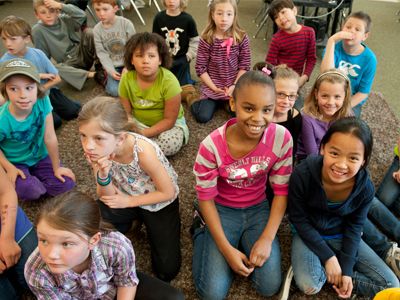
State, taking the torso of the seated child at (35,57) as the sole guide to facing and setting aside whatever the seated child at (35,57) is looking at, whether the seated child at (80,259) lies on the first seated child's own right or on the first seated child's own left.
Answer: on the first seated child's own left

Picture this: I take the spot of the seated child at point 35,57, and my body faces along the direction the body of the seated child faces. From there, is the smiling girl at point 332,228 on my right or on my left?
on my left

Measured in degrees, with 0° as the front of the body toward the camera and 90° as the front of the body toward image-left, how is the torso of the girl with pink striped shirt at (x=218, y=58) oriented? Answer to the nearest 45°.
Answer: approximately 0°

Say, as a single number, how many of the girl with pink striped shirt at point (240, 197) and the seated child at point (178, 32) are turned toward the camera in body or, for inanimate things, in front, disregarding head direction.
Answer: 2

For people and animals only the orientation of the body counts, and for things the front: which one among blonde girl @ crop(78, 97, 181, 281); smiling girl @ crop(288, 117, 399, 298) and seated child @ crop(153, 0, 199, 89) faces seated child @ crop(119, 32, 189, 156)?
seated child @ crop(153, 0, 199, 89)
